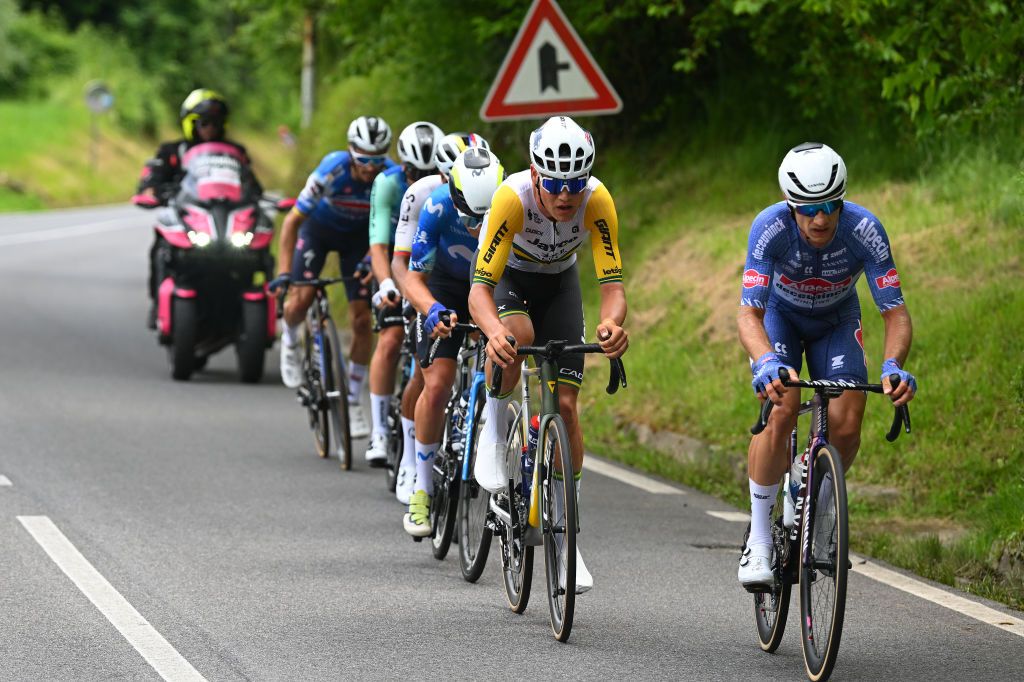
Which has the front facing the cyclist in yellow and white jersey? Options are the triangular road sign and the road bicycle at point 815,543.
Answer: the triangular road sign

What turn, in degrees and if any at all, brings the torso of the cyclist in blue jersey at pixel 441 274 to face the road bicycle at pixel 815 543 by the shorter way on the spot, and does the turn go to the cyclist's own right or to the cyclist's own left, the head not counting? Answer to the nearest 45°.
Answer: approximately 45° to the cyclist's own left

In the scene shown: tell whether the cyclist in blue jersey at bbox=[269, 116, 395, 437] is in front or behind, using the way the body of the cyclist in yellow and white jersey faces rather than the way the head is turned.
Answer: behind

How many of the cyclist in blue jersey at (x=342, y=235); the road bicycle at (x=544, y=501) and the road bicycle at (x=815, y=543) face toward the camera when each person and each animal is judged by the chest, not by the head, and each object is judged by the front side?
3

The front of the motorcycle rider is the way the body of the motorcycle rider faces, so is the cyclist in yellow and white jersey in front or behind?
in front

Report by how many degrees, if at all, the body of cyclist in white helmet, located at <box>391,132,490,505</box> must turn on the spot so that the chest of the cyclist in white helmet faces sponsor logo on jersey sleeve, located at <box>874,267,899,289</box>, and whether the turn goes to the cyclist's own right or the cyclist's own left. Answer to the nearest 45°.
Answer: approximately 45° to the cyclist's own left

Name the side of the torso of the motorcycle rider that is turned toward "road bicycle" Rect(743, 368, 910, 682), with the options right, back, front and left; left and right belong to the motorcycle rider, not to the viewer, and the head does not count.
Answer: front

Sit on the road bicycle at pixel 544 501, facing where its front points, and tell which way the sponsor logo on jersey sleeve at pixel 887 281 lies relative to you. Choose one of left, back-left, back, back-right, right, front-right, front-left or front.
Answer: left
